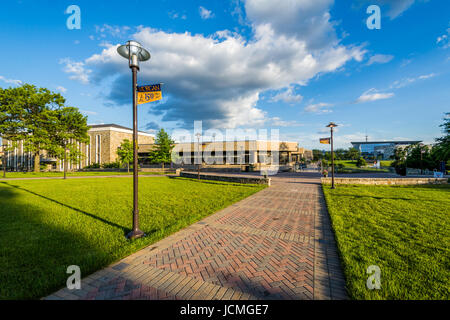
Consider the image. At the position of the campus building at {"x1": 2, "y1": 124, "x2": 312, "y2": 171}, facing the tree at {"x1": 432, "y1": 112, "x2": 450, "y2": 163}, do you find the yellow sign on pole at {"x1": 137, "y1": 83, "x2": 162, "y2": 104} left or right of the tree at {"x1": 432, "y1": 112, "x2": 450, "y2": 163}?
right

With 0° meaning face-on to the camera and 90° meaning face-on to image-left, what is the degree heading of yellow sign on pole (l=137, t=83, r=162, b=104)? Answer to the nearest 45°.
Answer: approximately 0°

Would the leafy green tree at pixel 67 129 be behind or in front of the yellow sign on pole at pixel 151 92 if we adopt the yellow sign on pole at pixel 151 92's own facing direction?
behind

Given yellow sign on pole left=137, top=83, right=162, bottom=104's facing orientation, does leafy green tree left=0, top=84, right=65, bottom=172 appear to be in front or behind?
behind

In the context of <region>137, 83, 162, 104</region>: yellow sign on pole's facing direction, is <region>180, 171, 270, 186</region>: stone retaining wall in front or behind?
behind

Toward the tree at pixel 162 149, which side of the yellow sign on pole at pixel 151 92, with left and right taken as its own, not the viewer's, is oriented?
back

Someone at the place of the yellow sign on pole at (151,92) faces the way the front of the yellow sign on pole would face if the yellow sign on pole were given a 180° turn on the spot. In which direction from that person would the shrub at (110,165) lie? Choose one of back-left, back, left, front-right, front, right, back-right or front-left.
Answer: front

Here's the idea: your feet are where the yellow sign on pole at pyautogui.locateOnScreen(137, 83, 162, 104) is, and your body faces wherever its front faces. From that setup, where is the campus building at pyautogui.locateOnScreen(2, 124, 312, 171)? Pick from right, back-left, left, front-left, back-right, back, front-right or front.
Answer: back

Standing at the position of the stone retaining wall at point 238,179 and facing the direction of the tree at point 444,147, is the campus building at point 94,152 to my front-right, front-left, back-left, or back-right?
back-left
